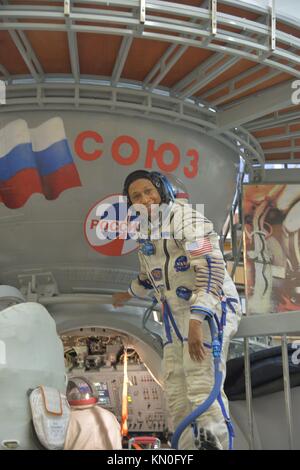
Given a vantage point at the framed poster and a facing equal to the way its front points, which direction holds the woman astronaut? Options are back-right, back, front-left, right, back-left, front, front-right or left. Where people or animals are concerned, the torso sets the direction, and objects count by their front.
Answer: front

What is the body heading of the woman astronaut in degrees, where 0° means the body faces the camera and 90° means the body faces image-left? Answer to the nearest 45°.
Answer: approximately 45°

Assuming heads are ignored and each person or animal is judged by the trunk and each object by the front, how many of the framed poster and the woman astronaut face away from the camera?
0

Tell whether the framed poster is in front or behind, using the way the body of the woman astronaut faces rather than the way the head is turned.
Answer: behind

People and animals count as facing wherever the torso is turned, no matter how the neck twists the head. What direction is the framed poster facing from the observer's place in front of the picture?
facing the viewer
